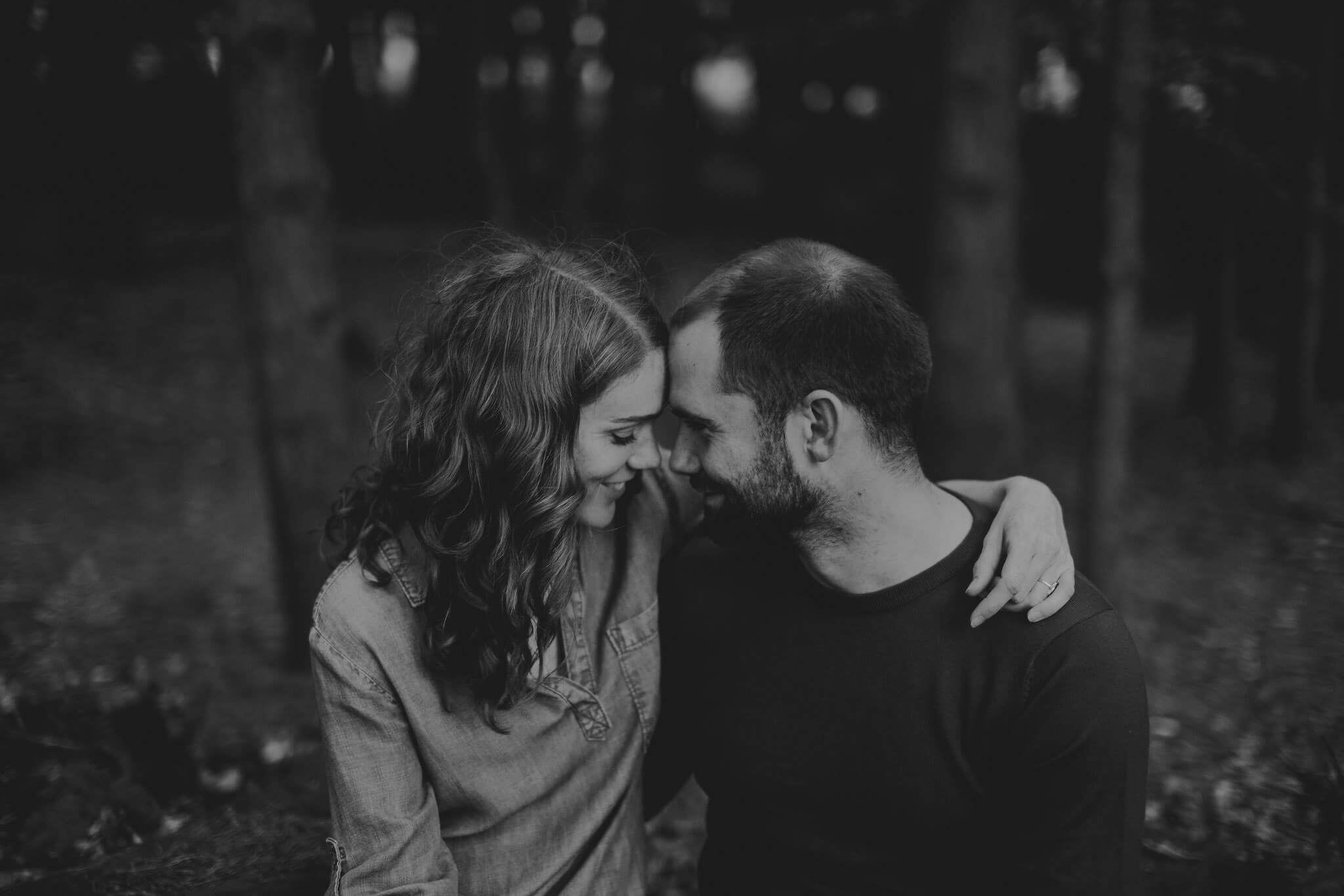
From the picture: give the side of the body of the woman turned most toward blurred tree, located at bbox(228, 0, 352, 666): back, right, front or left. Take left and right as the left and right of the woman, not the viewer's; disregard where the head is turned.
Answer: back

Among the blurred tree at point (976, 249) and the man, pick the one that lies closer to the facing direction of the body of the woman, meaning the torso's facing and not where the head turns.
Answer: the man

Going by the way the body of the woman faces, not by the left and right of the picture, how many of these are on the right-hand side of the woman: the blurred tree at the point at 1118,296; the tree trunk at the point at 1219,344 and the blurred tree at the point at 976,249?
0

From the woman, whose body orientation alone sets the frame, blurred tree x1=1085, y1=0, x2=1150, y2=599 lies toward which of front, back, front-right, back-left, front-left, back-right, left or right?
left

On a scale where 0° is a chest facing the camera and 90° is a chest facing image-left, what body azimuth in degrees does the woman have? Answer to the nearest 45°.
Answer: approximately 315°

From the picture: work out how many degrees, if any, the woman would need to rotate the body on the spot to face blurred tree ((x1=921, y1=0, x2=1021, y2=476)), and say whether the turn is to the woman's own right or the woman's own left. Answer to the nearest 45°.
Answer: approximately 90° to the woman's own left

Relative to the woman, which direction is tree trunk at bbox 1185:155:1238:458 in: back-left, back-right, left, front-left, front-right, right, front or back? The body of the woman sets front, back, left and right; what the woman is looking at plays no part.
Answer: left

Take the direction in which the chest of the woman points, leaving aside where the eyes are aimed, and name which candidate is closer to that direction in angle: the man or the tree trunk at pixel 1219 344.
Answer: the man

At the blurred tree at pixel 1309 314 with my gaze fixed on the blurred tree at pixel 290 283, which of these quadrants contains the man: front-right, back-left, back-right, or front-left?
front-left

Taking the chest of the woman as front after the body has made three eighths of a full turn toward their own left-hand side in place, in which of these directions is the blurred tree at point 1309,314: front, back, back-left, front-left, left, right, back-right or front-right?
front-right
